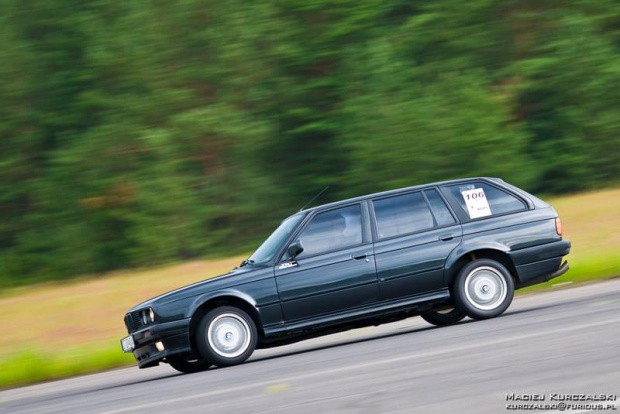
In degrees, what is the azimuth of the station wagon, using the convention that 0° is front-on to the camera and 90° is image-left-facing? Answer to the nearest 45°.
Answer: approximately 90°
